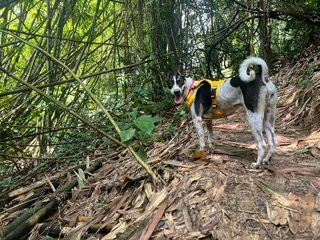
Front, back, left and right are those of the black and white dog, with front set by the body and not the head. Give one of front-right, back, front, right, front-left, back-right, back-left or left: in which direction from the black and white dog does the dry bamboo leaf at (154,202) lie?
left

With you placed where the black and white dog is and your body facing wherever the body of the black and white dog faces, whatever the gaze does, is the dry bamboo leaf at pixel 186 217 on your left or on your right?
on your left

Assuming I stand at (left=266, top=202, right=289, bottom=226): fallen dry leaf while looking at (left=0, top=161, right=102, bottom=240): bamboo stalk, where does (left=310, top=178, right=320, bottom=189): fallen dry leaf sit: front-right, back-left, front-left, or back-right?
back-right

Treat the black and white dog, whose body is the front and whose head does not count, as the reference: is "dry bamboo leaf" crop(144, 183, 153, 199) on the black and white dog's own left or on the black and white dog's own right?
on the black and white dog's own left

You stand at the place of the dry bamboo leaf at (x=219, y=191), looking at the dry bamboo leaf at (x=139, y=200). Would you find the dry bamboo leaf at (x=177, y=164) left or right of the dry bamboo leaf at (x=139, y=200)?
right

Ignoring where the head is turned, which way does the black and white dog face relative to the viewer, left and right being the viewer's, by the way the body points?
facing away from the viewer and to the left of the viewer

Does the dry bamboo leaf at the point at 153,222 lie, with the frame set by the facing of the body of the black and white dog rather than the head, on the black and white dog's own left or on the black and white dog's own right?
on the black and white dog's own left

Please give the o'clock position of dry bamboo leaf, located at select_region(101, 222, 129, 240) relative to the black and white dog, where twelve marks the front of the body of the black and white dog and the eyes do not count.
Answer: The dry bamboo leaf is roughly at 9 o'clock from the black and white dog.

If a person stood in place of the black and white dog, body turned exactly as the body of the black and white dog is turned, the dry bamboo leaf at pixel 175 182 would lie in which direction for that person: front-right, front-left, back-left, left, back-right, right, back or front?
left

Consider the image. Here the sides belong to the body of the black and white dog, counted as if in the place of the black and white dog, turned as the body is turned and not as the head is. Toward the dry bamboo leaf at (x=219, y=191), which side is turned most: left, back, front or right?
left
